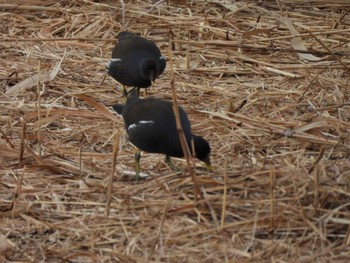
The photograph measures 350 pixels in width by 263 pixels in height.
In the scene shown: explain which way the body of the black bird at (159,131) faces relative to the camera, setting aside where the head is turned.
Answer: to the viewer's right
